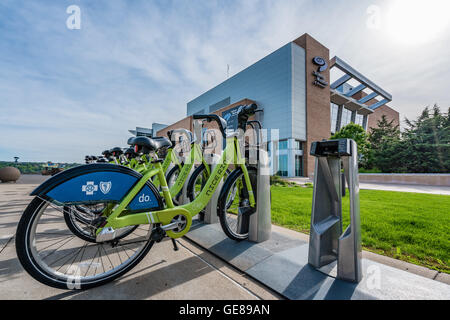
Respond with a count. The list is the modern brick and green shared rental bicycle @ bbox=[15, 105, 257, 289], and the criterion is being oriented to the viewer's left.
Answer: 0

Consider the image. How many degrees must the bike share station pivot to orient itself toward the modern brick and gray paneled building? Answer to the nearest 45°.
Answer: approximately 135° to its right

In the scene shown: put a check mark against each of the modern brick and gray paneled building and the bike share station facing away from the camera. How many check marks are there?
0

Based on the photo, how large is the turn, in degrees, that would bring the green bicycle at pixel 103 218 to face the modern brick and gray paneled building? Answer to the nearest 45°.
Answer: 0° — it already faces it

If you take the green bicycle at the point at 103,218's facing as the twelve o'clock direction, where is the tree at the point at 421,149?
The tree is roughly at 1 o'clock from the green bicycle.

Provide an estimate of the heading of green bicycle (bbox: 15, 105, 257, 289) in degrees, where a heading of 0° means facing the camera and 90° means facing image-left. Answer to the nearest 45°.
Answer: approximately 225°

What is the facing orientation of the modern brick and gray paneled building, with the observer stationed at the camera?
facing the viewer and to the right of the viewer

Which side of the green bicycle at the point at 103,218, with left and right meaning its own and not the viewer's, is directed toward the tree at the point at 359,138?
front

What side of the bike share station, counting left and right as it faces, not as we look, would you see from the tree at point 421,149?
back
